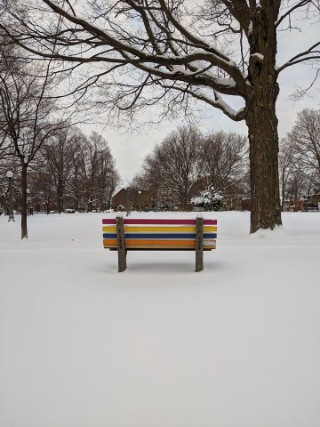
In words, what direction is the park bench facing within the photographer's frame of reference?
facing away from the viewer
